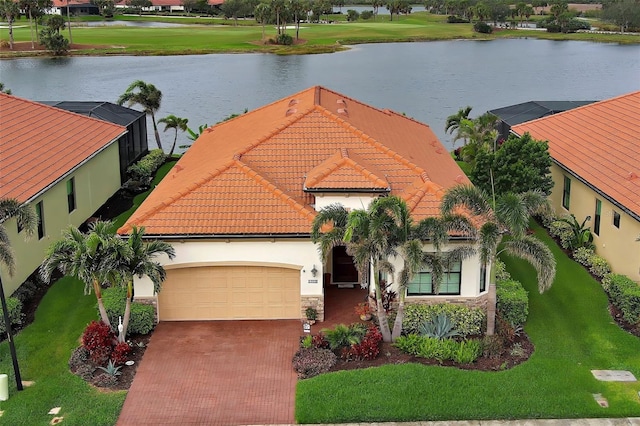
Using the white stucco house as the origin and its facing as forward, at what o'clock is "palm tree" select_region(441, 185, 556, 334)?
The palm tree is roughly at 10 o'clock from the white stucco house.

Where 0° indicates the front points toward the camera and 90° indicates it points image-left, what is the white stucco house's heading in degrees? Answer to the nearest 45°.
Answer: approximately 0°

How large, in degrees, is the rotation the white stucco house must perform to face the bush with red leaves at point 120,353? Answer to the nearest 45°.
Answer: approximately 45° to its right

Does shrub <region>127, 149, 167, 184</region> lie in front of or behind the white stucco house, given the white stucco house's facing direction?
behind

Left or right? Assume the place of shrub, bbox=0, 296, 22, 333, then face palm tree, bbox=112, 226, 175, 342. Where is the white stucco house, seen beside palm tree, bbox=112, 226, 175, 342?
left

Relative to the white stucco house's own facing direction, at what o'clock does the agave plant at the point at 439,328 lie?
The agave plant is roughly at 10 o'clock from the white stucco house.

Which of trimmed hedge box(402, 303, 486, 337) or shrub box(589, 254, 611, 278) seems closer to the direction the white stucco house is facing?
the trimmed hedge

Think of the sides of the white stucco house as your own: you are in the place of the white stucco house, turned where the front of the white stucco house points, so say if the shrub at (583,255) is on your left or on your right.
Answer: on your left

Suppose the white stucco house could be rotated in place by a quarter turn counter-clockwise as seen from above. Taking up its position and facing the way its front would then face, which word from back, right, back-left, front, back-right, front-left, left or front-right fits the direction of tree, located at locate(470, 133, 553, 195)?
front-left
